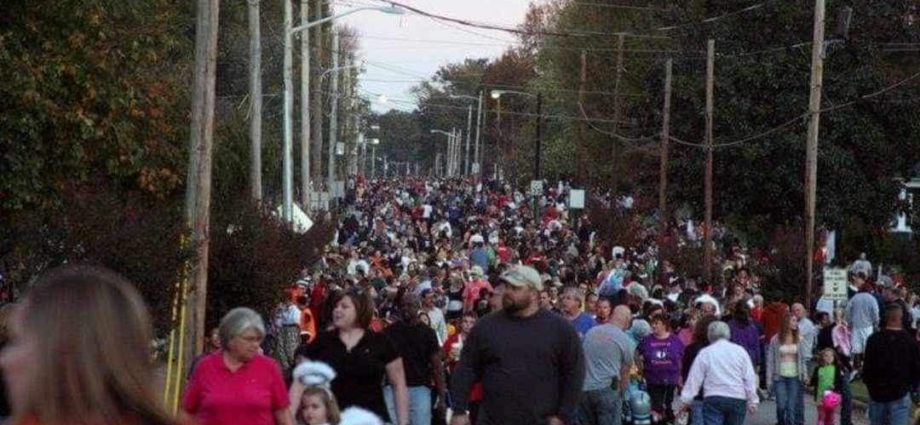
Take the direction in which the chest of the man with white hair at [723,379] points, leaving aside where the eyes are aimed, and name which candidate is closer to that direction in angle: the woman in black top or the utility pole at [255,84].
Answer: the utility pole

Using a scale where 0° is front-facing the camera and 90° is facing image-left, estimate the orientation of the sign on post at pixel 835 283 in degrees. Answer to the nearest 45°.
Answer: approximately 0°

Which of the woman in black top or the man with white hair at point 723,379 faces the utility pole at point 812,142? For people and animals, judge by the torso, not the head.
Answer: the man with white hair

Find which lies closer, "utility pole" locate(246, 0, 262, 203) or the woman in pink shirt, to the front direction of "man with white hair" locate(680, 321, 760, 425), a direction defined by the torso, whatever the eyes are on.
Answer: the utility pole

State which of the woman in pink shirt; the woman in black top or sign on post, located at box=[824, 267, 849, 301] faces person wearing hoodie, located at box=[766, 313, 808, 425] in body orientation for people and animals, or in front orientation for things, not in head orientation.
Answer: the sign on post

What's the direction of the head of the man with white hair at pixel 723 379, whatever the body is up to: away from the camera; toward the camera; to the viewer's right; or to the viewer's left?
away from the camera

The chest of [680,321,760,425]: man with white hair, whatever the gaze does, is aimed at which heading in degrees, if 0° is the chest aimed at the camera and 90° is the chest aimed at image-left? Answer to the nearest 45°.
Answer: approximately 180°

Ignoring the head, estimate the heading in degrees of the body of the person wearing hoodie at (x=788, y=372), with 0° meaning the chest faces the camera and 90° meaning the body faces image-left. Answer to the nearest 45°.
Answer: approximately 0°

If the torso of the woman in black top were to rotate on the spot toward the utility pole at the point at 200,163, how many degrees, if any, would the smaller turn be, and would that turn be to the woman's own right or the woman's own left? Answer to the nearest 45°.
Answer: approximately 135° to the woman's own right

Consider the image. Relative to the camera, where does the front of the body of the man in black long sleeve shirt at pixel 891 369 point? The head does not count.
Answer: away from the camera
